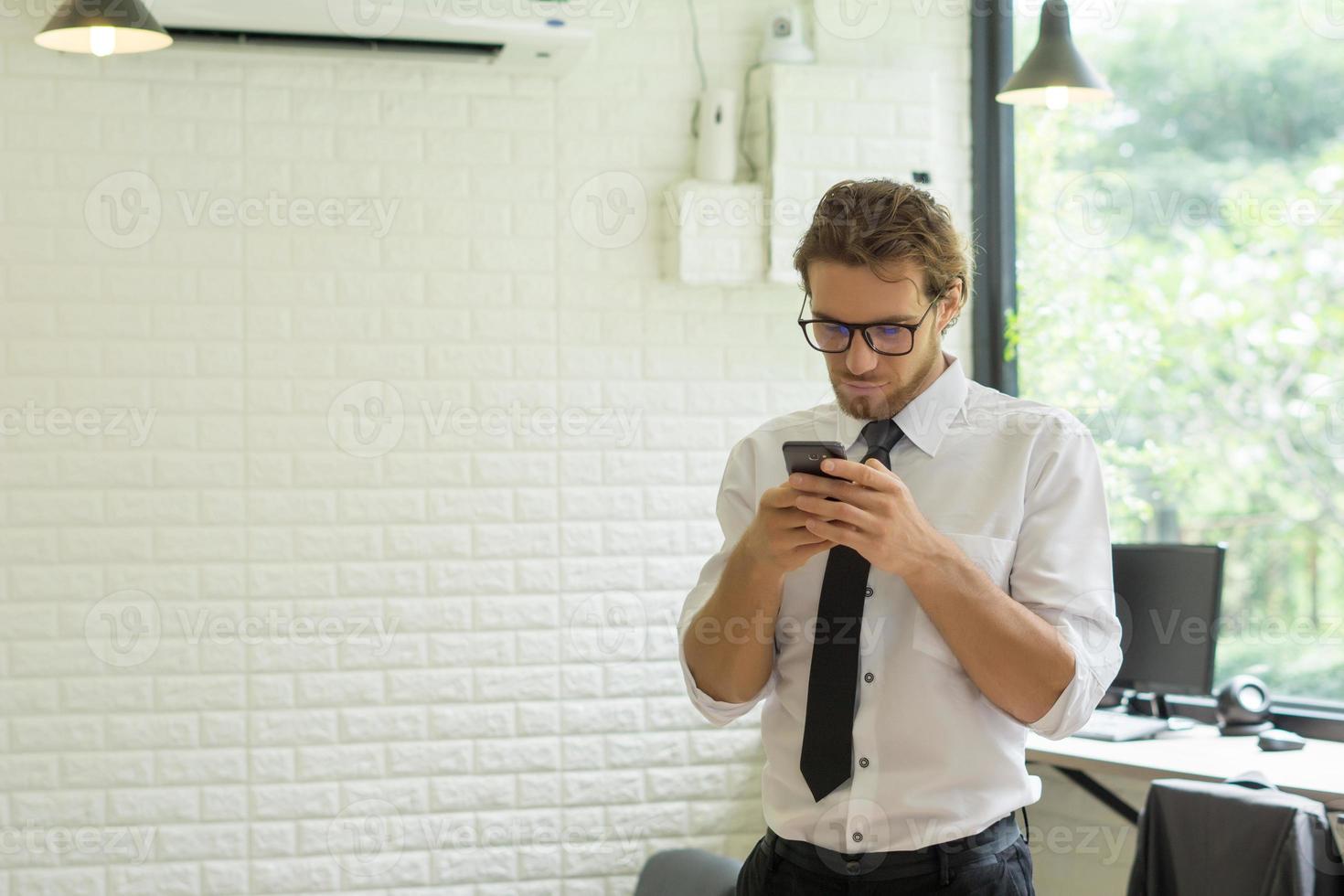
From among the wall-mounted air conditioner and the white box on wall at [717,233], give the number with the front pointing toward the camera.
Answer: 2

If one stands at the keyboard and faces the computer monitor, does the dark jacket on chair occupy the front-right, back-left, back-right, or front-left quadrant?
back-right

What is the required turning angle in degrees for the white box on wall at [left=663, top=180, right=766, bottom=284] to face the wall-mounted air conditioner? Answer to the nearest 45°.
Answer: approximately 45° to its right

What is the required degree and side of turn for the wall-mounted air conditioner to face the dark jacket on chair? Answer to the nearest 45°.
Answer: approximately 45° to its left

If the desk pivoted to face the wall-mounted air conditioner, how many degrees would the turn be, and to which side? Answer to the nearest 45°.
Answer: approximately 45° to its right

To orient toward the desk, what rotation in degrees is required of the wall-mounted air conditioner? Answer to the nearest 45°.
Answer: approximately 90° to its left

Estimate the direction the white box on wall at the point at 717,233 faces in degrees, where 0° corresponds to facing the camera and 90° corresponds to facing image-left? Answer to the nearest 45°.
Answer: approximately 0°

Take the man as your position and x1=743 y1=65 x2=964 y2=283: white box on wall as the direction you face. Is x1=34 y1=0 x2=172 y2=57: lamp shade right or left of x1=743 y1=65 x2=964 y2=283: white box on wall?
left
